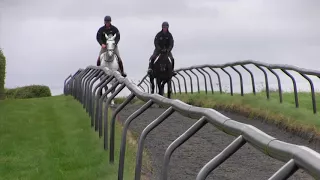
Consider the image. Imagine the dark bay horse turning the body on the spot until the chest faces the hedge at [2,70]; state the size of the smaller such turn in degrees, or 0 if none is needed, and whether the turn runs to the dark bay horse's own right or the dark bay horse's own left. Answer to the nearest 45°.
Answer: approximately 135° to the dark bay horse's own right

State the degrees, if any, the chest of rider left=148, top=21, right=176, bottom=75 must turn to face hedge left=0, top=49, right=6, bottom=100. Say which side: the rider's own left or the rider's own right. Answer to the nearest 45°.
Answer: approximately 135° to the rider's own right

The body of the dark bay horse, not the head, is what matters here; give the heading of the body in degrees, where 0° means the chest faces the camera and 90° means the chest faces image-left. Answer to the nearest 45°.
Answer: approximately 0°

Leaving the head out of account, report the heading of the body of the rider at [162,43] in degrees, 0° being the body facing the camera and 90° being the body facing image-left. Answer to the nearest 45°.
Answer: approximately 0°
